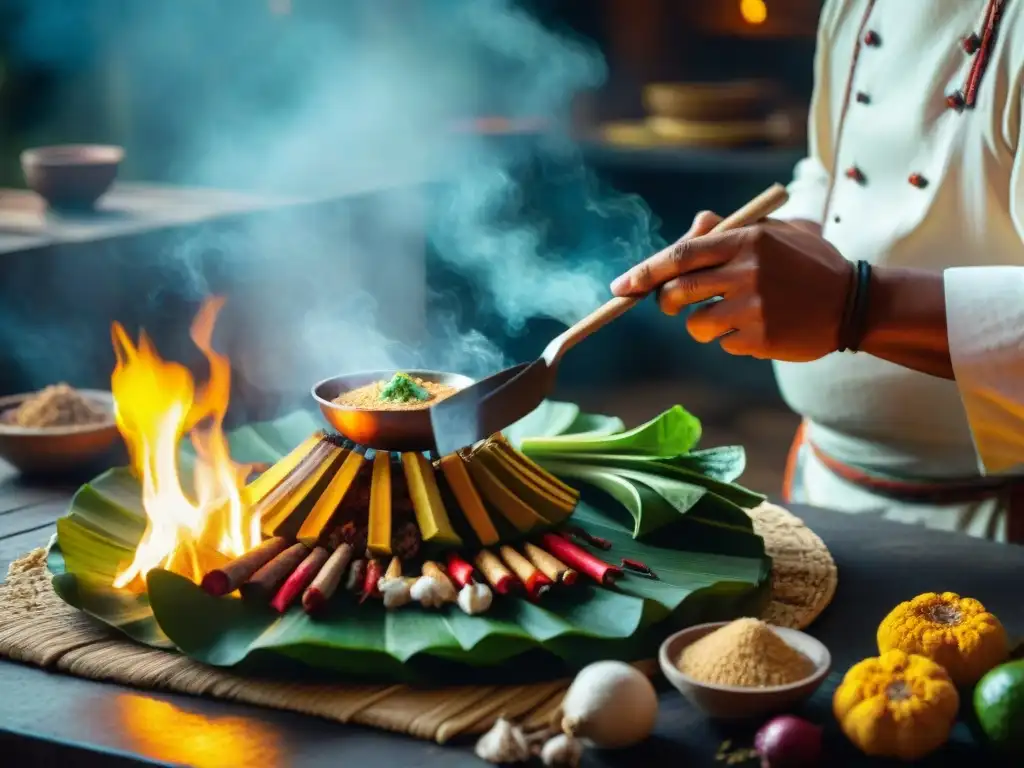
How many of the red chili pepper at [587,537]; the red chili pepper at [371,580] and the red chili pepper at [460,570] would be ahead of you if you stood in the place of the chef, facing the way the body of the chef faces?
3

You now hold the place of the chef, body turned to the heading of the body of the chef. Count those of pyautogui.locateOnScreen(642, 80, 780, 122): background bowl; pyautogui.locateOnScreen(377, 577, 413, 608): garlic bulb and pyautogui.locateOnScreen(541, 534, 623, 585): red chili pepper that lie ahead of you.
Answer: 2

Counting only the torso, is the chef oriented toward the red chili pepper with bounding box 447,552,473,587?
yes

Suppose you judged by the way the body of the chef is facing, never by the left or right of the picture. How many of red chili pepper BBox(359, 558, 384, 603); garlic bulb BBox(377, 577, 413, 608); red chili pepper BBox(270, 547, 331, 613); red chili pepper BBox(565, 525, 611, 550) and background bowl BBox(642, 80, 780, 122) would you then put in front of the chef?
4

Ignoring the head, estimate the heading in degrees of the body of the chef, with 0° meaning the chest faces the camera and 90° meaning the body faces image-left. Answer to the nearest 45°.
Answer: approximately 45°

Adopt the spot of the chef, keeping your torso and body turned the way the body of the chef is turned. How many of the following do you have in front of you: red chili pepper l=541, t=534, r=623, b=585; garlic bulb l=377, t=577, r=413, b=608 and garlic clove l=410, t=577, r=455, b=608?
3

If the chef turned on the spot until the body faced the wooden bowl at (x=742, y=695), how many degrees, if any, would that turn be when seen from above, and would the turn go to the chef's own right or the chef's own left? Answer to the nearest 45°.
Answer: approximately 45° to the chef's own left

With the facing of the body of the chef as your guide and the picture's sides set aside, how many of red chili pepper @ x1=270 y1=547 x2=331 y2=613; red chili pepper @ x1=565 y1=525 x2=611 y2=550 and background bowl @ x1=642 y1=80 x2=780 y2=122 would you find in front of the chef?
2

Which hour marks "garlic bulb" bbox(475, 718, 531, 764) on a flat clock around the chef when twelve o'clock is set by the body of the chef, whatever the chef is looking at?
The garlic bulb is roughly at 11 o'clock from the chef.
